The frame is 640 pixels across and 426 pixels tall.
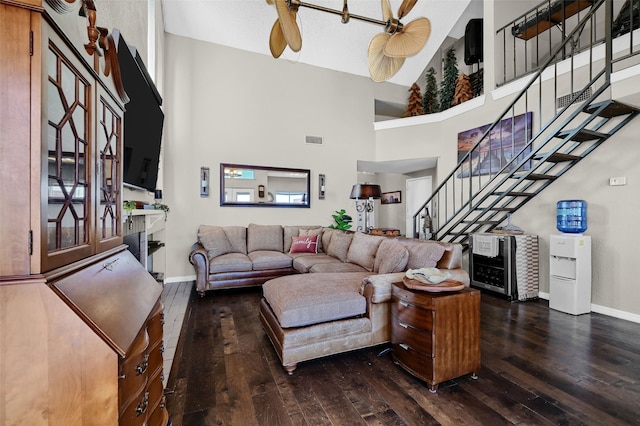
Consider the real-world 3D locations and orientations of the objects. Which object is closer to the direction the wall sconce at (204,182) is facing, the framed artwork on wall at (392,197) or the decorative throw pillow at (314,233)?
the decorative throw pillow

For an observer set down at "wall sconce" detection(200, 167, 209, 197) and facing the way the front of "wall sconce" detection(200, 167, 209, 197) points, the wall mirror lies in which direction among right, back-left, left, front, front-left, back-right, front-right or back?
left

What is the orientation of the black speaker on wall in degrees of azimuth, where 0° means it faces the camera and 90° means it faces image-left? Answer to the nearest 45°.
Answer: approximately 45°

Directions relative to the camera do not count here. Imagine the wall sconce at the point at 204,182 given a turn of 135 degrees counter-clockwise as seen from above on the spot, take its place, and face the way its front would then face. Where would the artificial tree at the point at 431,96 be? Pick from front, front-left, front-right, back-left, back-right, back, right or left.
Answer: front-right

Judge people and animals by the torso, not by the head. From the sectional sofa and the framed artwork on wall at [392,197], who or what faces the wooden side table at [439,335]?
the framed artwork on wall

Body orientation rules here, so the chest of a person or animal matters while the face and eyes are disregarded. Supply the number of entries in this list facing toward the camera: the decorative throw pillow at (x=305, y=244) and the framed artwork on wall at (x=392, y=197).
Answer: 2
